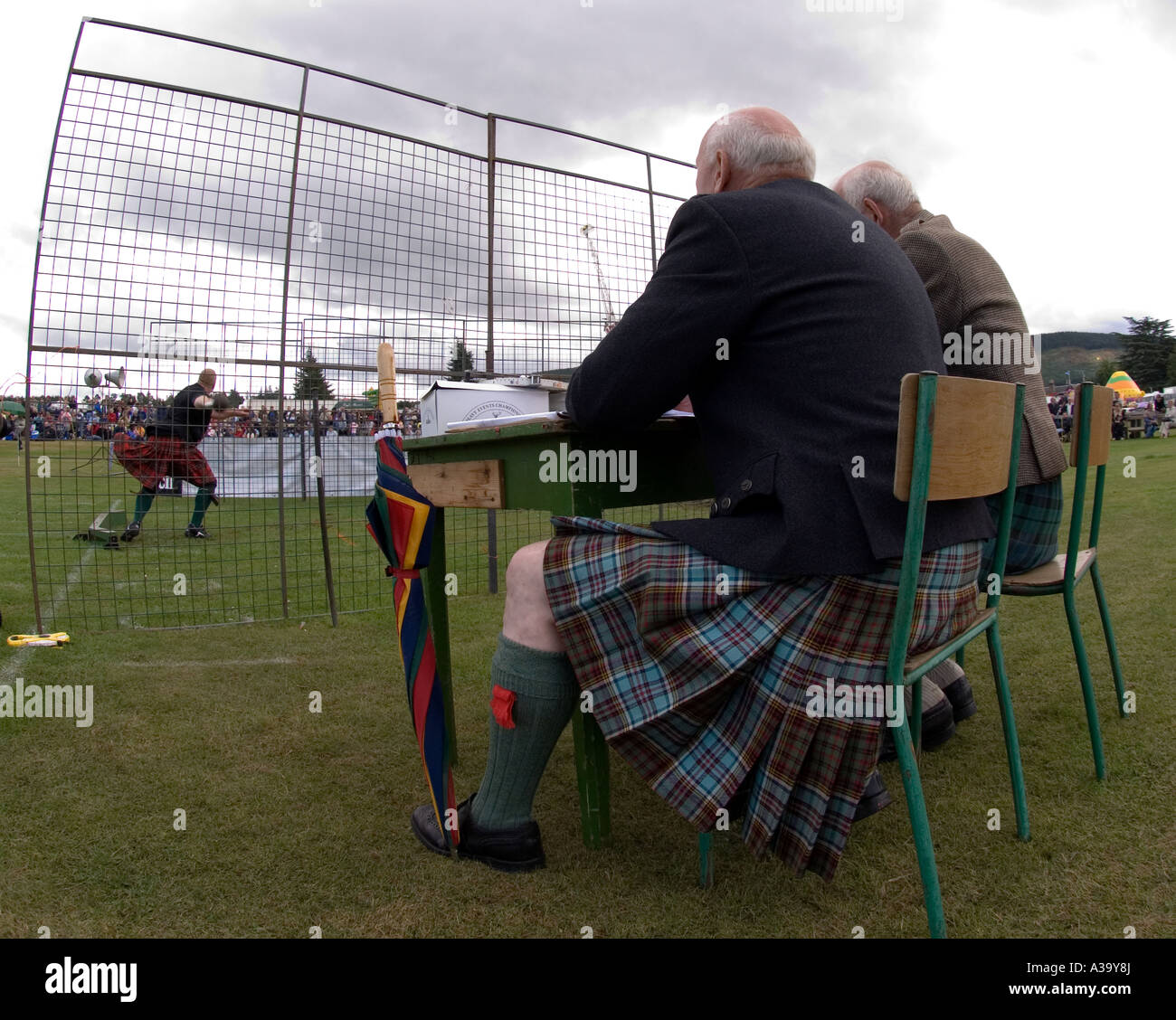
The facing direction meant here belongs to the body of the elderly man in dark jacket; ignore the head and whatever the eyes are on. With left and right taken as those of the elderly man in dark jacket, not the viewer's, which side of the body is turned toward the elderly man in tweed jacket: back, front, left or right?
right

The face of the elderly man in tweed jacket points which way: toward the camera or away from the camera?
away from the camera

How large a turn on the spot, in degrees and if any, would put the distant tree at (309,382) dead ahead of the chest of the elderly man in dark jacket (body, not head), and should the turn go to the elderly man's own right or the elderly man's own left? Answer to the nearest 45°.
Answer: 0° — they already face it

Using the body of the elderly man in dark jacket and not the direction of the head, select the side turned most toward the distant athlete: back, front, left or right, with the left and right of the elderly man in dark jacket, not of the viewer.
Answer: front

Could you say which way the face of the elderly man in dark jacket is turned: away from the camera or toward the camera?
away from the camera

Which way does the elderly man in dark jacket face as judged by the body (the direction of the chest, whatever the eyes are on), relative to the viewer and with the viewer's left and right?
facing away from the viewer and to the left of the viewer

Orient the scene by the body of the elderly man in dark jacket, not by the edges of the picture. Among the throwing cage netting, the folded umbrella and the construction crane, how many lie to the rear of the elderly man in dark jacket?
0

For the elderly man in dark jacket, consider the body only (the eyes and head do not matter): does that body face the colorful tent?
no

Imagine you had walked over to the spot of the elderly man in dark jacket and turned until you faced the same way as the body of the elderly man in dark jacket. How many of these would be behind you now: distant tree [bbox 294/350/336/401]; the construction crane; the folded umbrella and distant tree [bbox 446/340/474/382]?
0

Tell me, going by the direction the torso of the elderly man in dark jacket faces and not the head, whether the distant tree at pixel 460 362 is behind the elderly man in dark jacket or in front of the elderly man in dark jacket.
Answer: in front

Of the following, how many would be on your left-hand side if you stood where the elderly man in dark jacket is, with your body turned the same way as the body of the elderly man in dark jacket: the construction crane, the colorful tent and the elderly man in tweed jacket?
0

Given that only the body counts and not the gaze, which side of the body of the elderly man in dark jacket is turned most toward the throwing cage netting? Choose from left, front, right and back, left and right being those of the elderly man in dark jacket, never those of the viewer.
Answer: front
